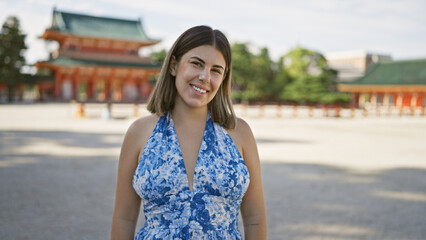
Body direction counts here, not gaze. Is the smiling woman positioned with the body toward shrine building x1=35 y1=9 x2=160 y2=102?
no

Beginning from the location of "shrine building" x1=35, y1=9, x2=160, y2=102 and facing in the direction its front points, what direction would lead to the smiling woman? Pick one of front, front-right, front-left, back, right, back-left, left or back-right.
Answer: front

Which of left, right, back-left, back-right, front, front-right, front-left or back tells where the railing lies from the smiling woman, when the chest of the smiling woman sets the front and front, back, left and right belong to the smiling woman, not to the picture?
back

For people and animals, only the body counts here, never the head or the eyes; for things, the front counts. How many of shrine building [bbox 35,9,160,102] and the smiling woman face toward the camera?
2

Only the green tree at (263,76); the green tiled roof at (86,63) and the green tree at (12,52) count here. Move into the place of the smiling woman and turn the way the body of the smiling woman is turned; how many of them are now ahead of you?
0

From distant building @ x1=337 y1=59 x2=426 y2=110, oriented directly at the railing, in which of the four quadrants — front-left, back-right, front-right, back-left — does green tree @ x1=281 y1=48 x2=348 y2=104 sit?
front-right

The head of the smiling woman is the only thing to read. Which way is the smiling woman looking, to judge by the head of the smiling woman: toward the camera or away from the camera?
toward the camera

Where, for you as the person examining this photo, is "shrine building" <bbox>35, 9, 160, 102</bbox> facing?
facing the viewer

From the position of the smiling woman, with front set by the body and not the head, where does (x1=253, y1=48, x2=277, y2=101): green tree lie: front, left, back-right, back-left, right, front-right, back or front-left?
back

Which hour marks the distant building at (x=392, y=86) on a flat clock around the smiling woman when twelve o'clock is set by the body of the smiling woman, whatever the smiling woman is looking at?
The distant building is roughly at 7 o'clock from the smiling woman.

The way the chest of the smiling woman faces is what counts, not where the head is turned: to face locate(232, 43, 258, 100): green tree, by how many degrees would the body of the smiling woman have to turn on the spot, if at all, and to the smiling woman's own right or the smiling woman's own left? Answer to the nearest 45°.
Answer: approximately 180°

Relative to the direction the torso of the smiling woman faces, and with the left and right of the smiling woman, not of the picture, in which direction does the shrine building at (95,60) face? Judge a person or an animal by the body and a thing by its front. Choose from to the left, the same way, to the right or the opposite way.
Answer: the same way

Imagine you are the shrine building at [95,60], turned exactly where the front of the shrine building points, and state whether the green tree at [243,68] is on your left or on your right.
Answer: on your left
